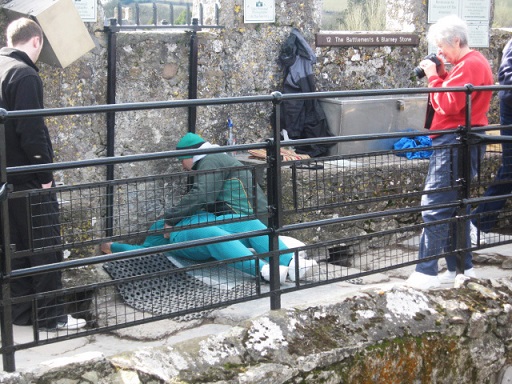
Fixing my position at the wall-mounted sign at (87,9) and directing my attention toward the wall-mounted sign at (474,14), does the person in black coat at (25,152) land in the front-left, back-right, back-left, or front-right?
back-right

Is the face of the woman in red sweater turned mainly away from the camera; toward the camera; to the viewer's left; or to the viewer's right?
to the viewer's left

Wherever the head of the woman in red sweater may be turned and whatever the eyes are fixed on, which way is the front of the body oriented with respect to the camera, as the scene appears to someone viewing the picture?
to the viewer's left

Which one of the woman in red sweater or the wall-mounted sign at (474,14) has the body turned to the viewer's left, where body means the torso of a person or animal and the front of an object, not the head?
the woman in red sweater

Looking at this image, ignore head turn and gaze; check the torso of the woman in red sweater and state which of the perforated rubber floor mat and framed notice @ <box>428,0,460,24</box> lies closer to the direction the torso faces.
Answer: the perforated rubber floor mat

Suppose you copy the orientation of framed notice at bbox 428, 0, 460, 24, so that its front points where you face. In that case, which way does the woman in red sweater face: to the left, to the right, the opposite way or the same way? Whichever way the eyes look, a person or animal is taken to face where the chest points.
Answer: to the right

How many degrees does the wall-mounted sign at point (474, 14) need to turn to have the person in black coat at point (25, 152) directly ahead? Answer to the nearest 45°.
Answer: approximately 45° to its right

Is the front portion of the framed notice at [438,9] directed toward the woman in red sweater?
yes

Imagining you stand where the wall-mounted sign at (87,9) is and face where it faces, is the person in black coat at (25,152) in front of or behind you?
in front

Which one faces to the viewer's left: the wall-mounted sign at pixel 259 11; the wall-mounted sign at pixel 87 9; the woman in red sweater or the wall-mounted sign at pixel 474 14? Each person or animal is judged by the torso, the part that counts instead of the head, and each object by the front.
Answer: the woman in red sweater
